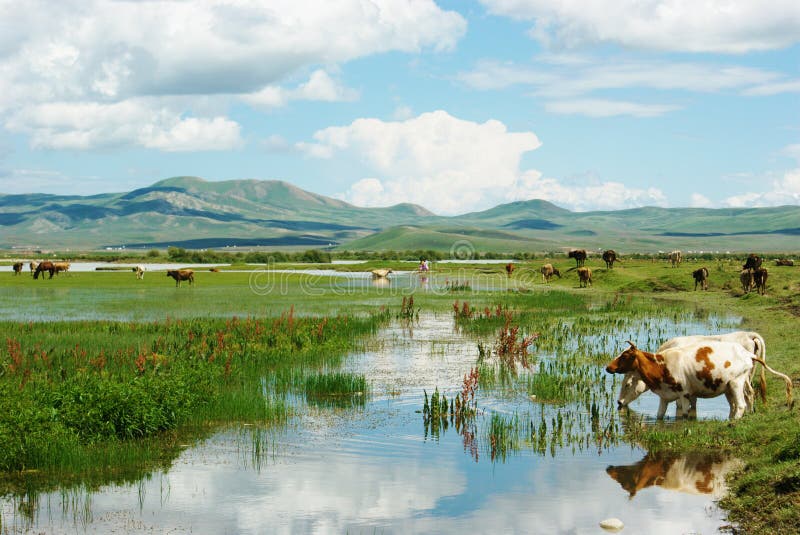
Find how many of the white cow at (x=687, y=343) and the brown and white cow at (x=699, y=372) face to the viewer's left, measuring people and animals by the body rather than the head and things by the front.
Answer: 2

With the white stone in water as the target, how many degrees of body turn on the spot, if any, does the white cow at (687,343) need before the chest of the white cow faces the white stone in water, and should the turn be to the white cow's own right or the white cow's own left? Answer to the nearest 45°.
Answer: approximately 90° to the white cow's own left

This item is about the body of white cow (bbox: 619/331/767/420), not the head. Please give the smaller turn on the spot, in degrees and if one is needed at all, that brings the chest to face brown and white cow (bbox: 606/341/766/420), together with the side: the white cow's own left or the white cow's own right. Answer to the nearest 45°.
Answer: approximately 90° to the white cow's own left

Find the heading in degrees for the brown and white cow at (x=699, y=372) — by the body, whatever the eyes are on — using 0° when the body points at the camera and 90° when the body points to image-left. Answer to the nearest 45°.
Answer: approximately 90°

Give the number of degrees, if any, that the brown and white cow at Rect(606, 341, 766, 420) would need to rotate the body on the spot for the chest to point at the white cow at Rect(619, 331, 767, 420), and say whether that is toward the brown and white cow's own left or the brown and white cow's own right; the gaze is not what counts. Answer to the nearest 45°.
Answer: approximately 90° to the brown and white cow's own right

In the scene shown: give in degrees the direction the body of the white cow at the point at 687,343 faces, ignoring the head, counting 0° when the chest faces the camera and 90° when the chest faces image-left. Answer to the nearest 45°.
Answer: approximately 90°

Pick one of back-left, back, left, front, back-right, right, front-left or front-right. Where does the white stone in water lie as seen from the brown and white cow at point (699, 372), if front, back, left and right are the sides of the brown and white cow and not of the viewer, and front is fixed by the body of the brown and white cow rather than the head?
left
